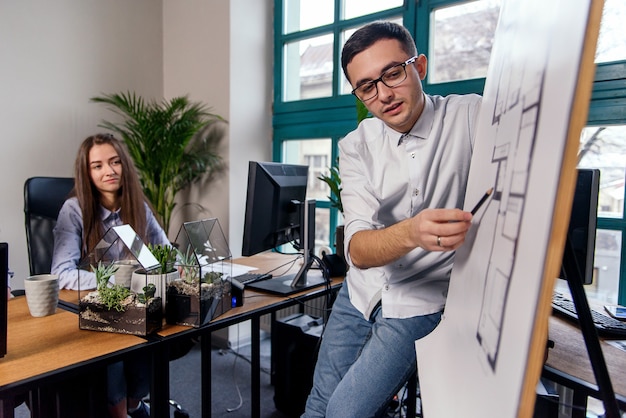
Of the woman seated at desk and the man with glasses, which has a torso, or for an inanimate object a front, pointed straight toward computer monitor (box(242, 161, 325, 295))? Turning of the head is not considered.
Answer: the woman seated at desk

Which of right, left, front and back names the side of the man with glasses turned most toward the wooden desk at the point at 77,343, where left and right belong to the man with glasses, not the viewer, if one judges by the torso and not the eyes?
right

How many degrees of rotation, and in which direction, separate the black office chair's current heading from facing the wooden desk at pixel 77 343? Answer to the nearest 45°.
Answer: approximately 45° to its right

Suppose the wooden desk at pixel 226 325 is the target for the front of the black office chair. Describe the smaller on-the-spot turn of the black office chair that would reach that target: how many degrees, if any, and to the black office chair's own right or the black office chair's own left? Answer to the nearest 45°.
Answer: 0° — it already faces it

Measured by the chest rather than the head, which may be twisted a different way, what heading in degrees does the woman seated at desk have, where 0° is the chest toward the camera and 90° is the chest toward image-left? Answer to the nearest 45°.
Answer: approximately 315°
